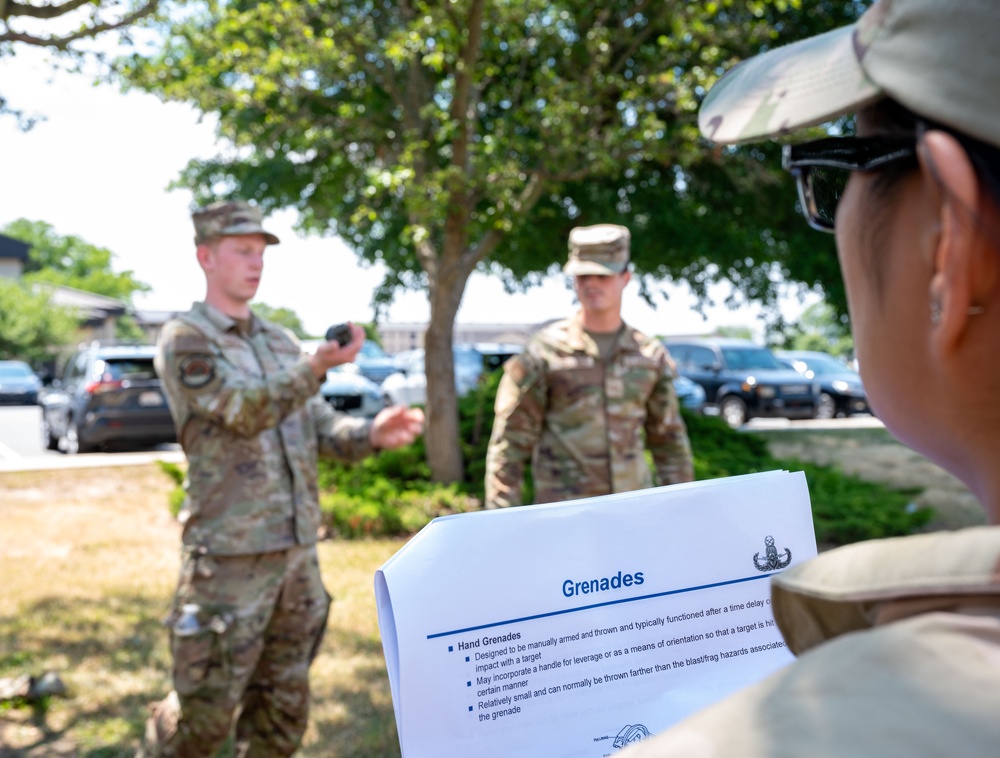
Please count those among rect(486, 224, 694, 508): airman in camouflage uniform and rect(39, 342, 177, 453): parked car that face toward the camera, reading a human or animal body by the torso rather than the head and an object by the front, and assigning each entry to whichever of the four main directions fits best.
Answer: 1

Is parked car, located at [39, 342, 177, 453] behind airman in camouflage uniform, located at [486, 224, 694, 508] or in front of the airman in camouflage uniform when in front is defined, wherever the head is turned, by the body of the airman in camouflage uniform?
behind

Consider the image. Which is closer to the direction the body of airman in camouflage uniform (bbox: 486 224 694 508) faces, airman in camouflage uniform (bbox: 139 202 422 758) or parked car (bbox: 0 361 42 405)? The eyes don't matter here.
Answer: the airman in camouflage uniform

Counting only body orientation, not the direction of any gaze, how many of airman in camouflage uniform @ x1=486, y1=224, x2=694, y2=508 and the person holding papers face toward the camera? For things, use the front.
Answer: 1

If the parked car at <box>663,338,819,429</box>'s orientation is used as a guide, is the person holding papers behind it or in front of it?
in front

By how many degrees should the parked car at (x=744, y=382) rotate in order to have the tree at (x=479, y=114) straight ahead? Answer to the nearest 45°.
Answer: approximately 45° to its right

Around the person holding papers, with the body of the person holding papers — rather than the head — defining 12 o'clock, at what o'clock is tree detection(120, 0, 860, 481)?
The tree is roughly at 1 o'clock from the person holding papers.

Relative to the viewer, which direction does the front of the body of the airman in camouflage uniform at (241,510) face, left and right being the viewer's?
facing the viewer and to the right of the viewer

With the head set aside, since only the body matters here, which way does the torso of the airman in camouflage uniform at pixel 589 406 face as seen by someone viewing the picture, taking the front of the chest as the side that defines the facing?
toward the camera

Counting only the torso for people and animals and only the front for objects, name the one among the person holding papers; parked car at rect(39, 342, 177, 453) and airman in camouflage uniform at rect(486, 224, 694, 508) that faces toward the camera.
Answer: the airman in camouflage uniform

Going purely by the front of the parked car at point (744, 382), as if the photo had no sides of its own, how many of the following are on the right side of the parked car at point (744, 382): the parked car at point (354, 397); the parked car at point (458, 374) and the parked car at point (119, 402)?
3

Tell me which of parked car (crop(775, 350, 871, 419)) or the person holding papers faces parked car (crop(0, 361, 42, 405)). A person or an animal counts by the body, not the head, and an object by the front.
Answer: the person holding papers

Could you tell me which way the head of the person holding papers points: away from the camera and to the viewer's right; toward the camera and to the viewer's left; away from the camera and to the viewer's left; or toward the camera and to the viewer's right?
away from the camera and to the viewer's left

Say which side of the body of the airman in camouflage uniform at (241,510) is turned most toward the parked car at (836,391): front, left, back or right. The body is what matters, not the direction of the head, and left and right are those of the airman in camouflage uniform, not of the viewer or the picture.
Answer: left

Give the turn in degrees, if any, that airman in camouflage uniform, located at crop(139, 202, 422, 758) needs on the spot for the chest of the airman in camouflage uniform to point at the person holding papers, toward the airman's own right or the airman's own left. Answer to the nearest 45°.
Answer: approximately 45° to the airman's own right

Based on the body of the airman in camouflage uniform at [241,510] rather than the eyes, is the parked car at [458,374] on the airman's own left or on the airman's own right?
on the airman's own left

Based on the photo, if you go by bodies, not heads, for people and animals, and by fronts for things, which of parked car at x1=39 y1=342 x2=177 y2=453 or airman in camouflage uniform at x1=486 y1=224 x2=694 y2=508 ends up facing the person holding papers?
the airman in camouflage uniform
